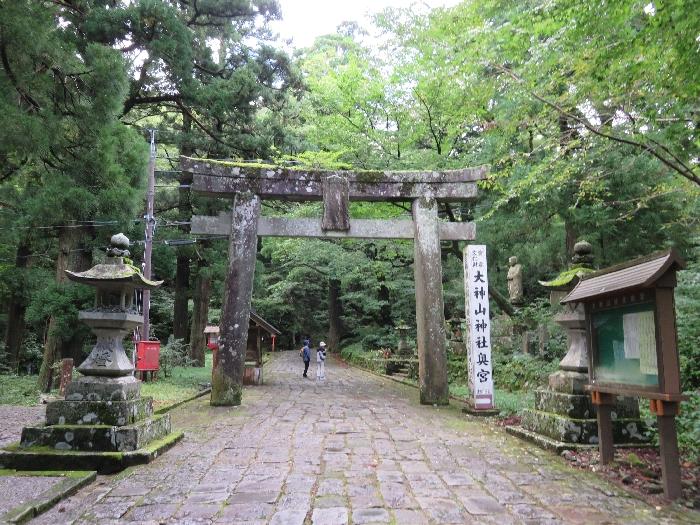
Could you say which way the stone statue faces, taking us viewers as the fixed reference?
facing the viewer and to the left of the viewer

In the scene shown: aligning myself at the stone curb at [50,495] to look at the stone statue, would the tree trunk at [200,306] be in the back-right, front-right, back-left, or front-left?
front-left

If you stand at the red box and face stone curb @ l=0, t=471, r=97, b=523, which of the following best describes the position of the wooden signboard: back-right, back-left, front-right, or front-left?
front-left

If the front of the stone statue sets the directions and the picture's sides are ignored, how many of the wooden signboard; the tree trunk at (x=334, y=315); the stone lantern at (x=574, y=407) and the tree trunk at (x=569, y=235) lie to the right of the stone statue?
1

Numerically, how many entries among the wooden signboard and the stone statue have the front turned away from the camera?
0

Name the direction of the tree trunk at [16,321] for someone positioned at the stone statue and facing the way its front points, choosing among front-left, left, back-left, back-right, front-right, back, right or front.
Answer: front-right

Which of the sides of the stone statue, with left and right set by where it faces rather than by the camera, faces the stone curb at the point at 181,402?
front

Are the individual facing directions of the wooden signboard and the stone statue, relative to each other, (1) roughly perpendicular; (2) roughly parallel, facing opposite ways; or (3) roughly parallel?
roughly parallel

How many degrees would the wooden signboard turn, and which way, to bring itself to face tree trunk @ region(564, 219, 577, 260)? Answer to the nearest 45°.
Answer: approximately 135° to its right

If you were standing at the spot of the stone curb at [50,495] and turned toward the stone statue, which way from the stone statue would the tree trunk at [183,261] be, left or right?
left

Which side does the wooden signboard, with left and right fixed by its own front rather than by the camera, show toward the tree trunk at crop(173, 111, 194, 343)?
right

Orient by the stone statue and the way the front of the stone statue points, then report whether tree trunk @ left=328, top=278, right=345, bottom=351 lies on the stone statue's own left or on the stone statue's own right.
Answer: on the stone statue's own right

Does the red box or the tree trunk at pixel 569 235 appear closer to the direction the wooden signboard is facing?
the red box
